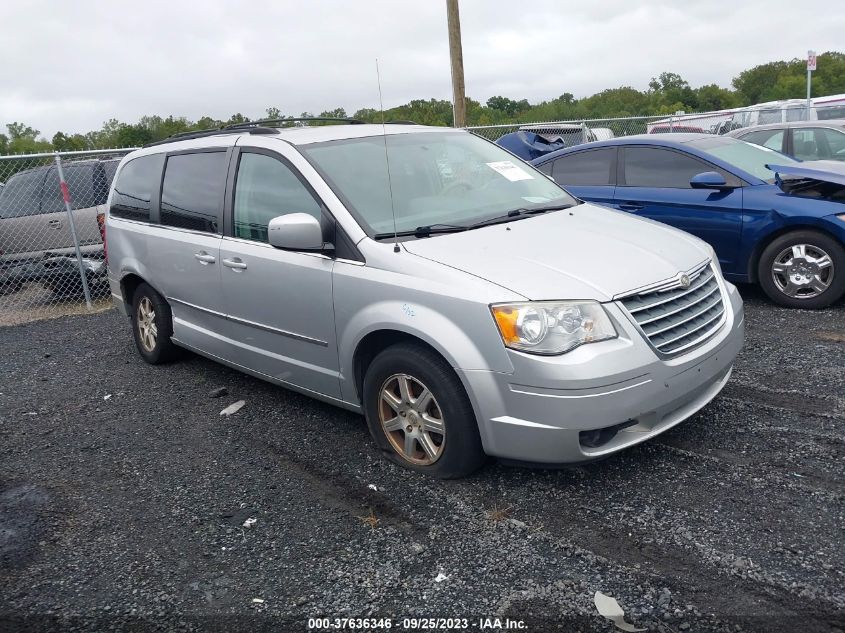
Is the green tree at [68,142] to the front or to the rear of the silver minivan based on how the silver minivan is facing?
to the rear

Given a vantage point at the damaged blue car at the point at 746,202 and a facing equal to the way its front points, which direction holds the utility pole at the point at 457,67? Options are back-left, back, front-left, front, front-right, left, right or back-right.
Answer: back-left

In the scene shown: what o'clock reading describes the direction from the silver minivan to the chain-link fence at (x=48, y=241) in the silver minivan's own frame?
The chain-link fence is roughly at 6 o'clock from the silver minivan.

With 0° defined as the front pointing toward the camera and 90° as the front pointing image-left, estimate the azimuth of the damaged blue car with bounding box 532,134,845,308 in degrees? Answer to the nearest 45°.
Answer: approximately 270°

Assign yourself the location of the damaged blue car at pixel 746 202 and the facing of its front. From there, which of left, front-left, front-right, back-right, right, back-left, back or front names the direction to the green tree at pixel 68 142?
back-left

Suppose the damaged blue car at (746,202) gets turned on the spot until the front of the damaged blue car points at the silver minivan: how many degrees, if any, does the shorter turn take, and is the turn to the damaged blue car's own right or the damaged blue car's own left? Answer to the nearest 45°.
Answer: approximately 135° to the damaged blue car's own right

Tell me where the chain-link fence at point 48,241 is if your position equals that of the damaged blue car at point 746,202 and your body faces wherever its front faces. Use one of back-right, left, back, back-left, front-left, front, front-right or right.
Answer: back

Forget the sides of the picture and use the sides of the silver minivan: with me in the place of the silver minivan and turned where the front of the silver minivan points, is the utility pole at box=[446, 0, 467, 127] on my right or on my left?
on my left
